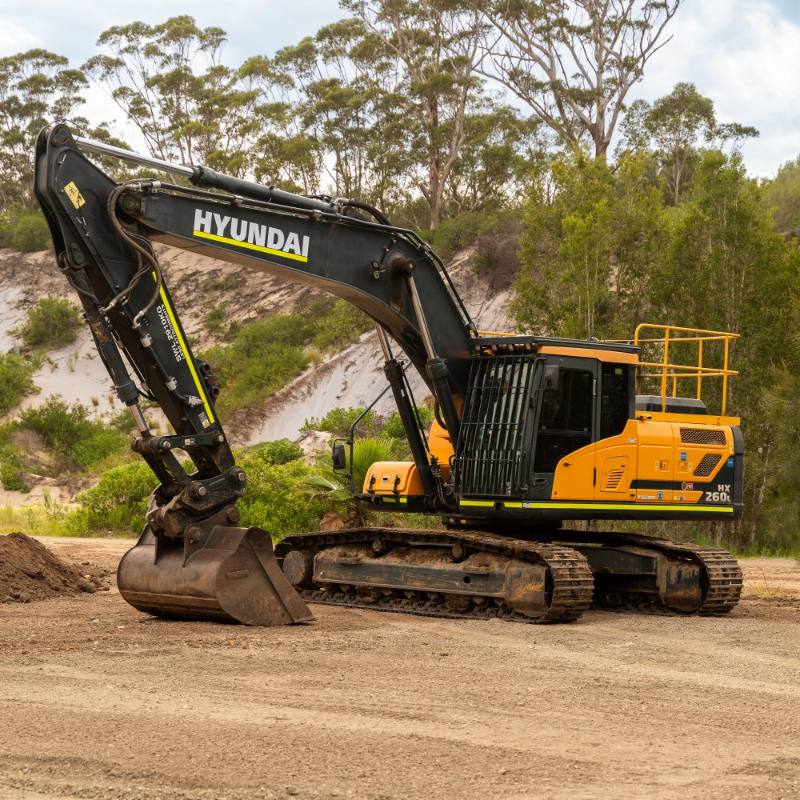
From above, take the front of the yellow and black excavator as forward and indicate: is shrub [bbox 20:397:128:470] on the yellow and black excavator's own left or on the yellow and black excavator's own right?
on the yellow and black excavator's own right

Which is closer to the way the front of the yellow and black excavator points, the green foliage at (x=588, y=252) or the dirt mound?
the dirt mound

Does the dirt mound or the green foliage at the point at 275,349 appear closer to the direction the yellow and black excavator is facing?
the dirt mound

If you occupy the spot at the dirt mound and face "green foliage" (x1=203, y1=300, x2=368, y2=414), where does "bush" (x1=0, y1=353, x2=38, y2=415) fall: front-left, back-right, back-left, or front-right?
front-left

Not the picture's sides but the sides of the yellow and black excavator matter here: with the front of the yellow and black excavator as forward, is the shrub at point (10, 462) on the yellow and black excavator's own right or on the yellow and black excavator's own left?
on the yellow and black excavator's own right

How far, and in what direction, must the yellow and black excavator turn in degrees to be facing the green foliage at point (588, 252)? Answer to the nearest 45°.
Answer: approximately 135° to its right

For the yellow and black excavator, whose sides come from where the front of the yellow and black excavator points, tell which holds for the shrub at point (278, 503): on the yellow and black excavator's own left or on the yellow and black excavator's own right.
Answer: on the yellow and black excavator's own right

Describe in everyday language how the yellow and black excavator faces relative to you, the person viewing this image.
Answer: facing the viewer and to the left of the viewer
